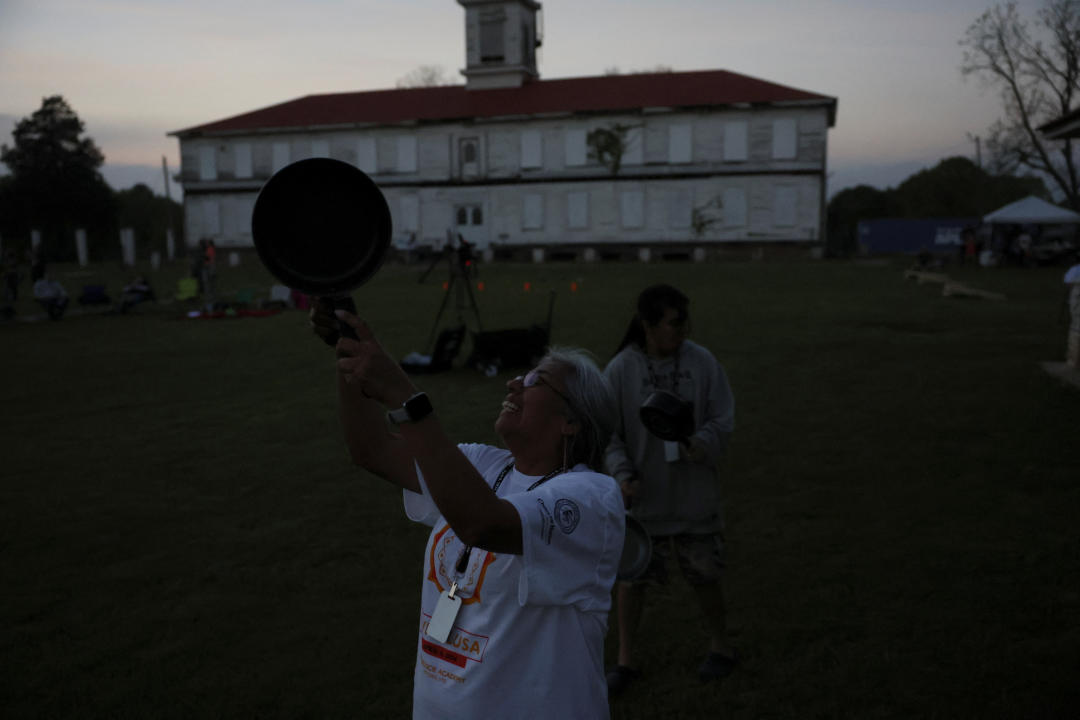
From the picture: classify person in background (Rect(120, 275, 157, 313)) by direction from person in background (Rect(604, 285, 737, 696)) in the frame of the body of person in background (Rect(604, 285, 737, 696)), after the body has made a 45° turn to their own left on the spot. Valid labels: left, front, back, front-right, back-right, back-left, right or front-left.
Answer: back

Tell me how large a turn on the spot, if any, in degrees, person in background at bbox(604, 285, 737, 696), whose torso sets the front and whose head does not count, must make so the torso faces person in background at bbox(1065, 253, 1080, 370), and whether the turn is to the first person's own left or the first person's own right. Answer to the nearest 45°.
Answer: approximately 135° to the first person's own left

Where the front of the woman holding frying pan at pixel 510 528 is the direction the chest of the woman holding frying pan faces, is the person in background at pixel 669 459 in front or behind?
behind

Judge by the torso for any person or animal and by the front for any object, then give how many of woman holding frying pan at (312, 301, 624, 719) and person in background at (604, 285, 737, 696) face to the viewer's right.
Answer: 0

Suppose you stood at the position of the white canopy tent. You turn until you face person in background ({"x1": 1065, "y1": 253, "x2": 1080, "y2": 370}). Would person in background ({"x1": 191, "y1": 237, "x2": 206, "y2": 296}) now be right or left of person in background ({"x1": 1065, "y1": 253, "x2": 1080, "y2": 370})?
right

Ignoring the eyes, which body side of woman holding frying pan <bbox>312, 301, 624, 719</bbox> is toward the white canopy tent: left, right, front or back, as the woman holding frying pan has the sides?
back

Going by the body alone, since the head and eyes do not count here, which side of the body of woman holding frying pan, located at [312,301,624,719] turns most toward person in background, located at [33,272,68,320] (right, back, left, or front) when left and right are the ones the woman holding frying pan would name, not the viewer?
right

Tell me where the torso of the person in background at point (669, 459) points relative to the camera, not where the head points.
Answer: toward the camera

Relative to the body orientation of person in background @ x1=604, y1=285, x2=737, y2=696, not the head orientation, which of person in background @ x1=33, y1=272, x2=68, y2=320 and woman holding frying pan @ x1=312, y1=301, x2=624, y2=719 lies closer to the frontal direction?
the woman holding frying pan

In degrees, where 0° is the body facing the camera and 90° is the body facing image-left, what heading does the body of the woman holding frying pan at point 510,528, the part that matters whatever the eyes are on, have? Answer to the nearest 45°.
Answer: approximately 45°

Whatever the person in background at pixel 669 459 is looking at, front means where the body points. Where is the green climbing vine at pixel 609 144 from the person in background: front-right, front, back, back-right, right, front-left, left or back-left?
back

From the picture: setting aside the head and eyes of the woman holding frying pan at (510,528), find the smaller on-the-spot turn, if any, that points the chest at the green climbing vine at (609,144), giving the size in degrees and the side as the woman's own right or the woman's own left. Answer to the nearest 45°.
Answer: approximately 135° to the woman's own right

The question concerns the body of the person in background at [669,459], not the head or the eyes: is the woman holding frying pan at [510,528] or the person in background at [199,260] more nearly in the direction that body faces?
the woman holding frying pan

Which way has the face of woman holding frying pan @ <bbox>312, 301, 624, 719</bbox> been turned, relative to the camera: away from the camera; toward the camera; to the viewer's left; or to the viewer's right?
to the viewer's left

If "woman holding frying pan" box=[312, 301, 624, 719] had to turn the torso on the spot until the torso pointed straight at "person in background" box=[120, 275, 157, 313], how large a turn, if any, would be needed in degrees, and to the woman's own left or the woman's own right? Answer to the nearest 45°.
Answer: approximately 135° to the woman's own right
